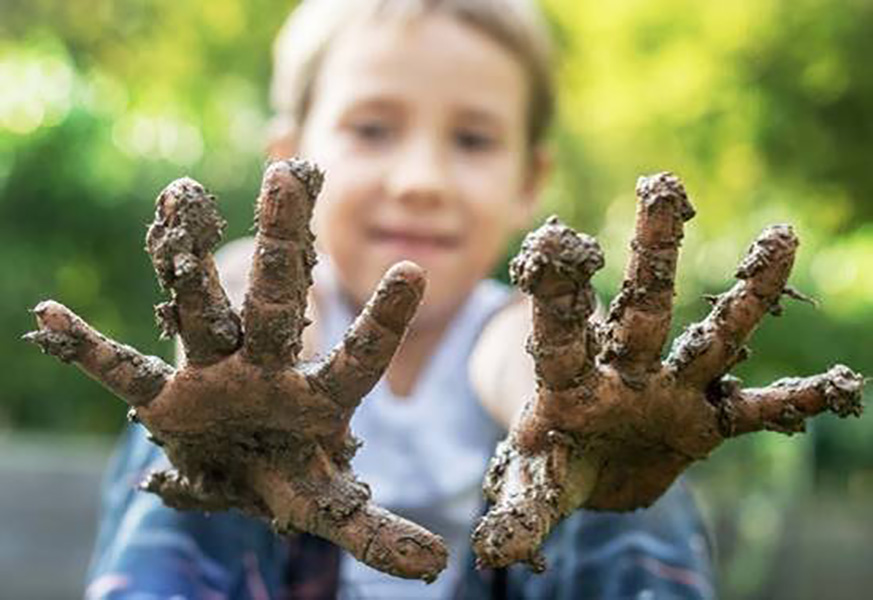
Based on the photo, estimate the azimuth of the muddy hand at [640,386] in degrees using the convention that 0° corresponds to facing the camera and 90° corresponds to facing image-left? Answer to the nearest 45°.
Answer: approximately 0°

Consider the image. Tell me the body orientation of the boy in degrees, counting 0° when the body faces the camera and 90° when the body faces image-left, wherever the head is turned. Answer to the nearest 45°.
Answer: approximately 0°
